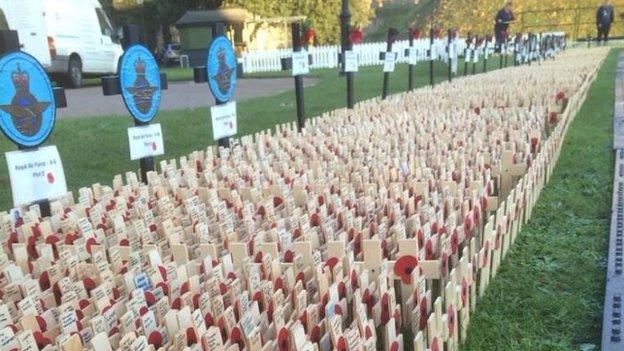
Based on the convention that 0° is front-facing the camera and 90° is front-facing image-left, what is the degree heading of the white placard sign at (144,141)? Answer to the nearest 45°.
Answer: approximately 0°

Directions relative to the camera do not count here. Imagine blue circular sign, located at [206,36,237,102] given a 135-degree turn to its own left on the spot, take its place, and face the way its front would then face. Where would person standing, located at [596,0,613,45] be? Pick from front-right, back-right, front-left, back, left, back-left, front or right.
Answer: front-right

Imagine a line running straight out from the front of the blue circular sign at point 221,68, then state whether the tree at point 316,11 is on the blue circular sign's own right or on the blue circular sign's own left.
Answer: on the blue circular sign's own left

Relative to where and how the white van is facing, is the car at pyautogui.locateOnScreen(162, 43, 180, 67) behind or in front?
in front

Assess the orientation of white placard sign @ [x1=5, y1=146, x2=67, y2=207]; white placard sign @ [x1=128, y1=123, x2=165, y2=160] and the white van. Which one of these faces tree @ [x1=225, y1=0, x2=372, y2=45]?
the white van

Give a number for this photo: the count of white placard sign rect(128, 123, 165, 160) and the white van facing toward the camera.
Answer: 1

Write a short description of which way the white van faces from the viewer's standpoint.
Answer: facing away from the viewer and to the right of the viewer

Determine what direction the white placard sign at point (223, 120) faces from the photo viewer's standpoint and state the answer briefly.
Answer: facing the viewer and to the right of the viewer

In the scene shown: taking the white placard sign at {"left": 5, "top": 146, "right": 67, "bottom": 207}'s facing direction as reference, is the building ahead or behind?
behind
